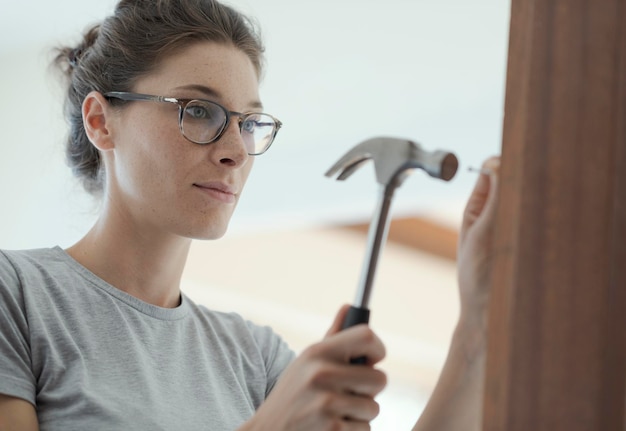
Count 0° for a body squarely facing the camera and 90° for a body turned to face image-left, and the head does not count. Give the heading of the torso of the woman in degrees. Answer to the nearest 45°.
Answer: approximately 315°

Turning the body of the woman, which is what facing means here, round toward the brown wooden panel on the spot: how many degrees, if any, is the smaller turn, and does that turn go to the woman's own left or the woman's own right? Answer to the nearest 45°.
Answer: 0° — they already face it
